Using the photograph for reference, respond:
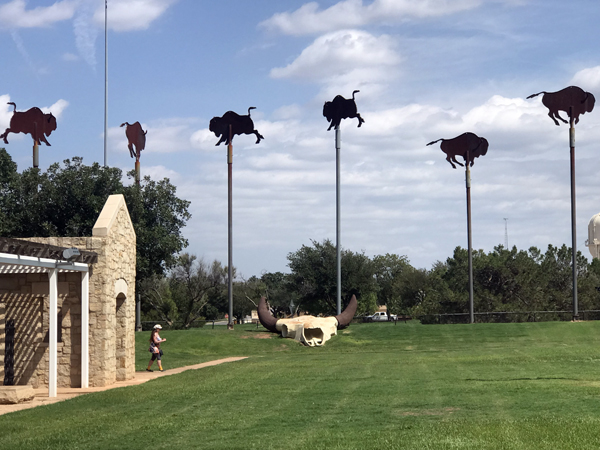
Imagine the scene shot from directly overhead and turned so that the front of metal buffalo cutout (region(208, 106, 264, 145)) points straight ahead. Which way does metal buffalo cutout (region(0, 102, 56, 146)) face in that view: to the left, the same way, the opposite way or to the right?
the opposite way

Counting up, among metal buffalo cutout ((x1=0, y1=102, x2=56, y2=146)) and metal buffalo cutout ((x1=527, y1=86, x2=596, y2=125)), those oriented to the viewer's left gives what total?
0

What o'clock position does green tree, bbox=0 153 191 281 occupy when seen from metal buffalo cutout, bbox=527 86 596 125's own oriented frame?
The green tree is roughly at 5 o'clock from the metal buffalo cutout.

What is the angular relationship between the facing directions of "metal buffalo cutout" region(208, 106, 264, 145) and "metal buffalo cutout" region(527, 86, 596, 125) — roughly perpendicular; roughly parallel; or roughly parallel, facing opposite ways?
roughly parallel, facing opposite ways

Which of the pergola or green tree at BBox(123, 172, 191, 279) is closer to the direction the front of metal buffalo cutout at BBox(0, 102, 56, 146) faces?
the green tree

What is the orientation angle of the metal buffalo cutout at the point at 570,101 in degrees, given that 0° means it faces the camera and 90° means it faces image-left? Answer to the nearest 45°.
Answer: approximately 270°

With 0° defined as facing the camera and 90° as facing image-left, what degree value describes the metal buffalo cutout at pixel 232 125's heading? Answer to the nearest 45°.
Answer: approximately 90°

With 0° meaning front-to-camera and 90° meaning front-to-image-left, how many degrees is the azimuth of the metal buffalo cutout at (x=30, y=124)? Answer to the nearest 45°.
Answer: approximately 270°

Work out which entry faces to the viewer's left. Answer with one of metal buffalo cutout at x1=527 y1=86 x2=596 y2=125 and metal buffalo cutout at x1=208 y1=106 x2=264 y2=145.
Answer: metal buffalo cutout at x1=208 y1=106 x2=264 y2=145

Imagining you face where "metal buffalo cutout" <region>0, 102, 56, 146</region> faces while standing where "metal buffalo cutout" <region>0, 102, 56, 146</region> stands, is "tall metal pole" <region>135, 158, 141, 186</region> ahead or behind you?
ahead
